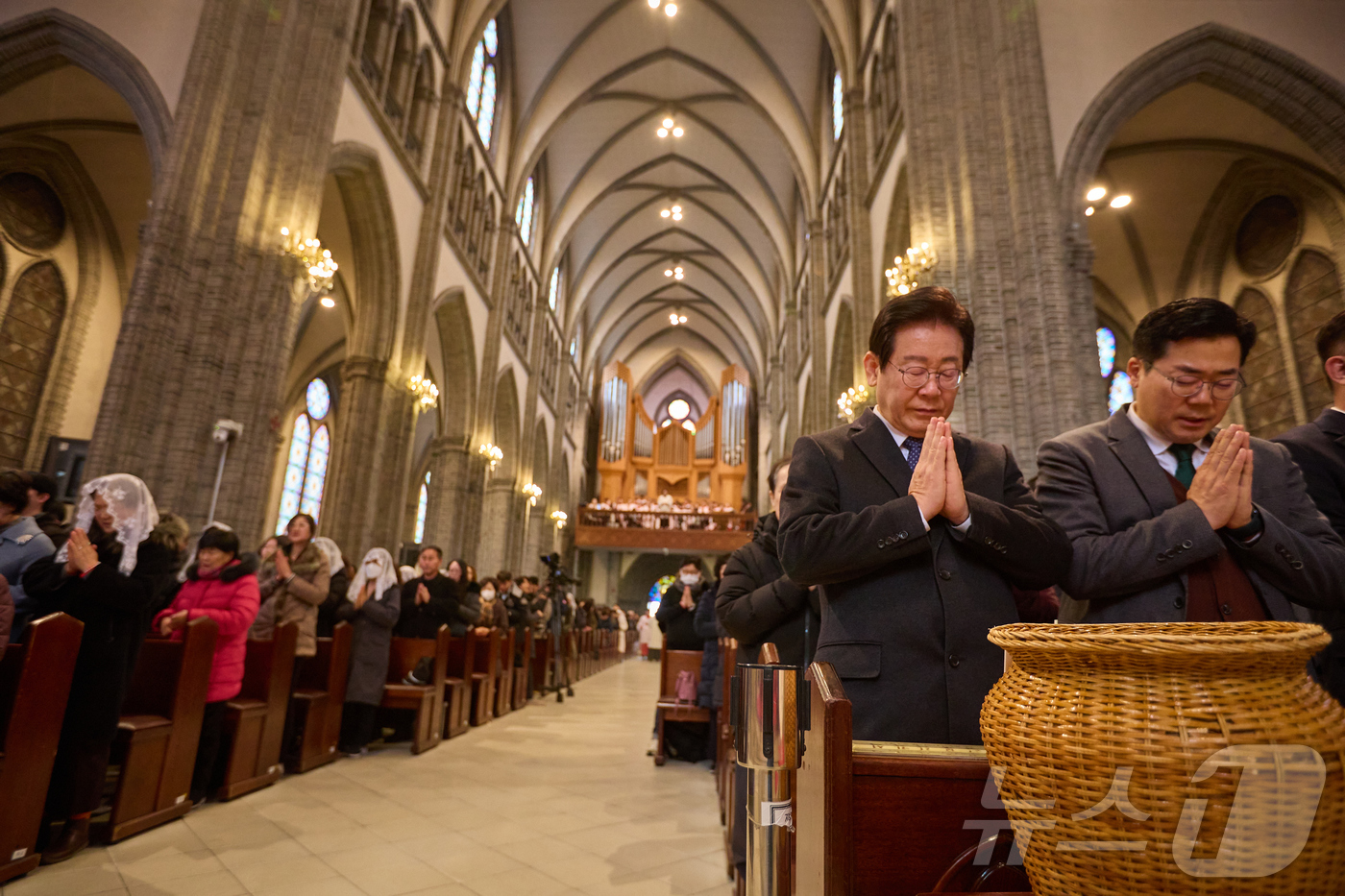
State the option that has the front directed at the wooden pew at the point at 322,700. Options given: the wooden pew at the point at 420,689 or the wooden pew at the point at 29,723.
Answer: the wooden pew at the point at 420,689

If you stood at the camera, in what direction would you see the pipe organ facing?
facing the viewer

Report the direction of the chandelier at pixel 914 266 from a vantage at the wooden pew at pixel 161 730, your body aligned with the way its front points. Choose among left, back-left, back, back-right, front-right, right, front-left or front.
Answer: back-left

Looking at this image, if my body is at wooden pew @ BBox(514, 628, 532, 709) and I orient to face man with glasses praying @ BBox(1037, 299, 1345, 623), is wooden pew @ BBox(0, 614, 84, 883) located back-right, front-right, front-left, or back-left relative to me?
front-right

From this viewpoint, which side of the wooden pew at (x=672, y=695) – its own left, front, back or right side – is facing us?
front

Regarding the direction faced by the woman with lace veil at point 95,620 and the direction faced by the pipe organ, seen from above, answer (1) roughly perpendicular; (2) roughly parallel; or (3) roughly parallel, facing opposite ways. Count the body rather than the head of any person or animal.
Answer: roughly parallel

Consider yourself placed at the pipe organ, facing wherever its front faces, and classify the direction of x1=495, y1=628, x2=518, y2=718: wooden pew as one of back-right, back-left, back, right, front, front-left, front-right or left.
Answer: front

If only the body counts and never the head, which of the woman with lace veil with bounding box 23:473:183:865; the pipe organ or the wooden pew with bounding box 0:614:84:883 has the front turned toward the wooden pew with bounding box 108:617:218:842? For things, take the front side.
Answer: the pipe organ

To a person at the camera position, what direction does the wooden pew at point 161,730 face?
facing the viewer and to the left of the viewer

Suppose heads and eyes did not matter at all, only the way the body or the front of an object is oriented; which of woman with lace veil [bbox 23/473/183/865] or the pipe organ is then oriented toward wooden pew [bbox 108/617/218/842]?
the pipe organ

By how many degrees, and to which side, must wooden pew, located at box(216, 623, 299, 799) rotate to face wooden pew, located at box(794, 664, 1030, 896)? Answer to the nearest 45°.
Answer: approximately 45° to its left

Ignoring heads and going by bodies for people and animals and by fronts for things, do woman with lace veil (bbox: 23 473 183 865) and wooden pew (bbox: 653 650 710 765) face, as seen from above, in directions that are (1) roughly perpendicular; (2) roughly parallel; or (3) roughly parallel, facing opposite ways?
roughly parallel

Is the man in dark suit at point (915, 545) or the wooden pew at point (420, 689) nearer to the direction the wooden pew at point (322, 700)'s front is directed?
the man in dark suit

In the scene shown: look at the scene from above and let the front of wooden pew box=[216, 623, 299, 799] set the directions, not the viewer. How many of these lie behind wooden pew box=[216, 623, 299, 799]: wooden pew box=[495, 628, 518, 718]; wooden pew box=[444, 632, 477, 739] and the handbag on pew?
3

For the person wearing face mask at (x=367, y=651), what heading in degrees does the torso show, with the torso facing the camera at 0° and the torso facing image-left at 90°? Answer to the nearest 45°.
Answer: approximately 45°

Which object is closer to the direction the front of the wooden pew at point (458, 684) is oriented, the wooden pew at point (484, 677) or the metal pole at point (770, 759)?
the metal pole

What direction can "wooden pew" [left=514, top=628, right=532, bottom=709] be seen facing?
toward the camera
